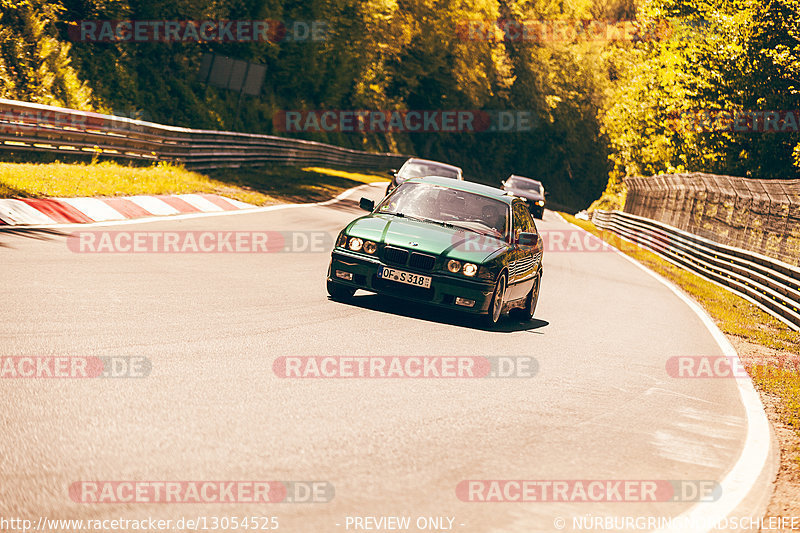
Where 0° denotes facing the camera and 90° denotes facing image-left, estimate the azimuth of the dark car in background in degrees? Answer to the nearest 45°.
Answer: approximately 0°

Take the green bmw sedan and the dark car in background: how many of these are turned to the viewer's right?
0

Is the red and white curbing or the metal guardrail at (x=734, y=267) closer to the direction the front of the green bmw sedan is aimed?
the red and white curbing

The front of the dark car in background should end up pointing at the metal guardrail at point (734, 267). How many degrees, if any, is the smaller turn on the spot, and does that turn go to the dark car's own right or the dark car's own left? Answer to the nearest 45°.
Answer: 0° — it already faces it

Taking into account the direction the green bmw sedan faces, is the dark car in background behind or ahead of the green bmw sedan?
behind

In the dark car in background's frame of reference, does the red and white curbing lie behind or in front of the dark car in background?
in front

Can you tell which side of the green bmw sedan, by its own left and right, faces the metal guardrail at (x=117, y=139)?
right

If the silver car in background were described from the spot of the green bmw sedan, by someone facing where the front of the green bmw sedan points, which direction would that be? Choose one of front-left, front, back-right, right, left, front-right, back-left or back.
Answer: back-right

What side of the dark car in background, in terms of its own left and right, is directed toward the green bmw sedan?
front
